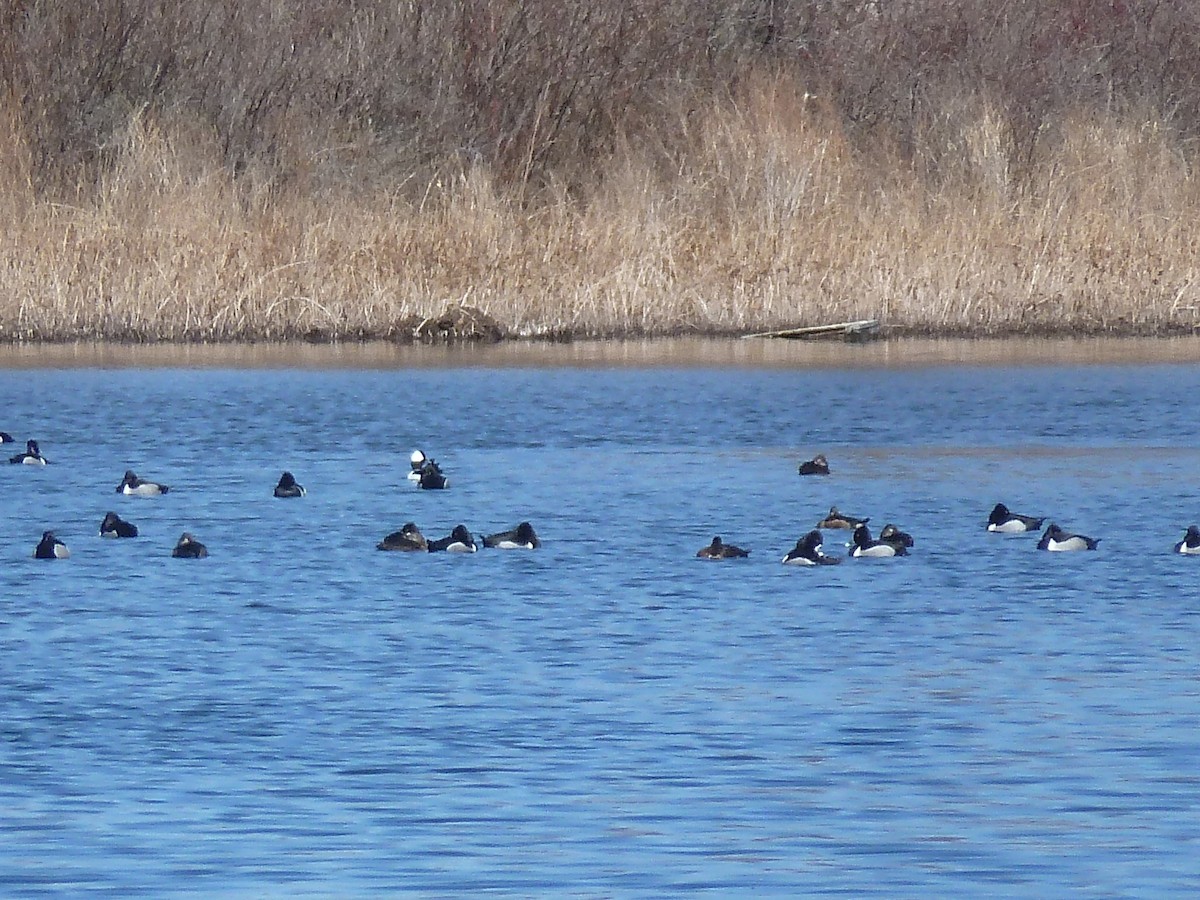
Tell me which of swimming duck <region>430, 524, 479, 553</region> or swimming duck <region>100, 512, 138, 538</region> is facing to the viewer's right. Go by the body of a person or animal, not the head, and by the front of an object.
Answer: swimming duck <region>430, 524, 479, 553</region>

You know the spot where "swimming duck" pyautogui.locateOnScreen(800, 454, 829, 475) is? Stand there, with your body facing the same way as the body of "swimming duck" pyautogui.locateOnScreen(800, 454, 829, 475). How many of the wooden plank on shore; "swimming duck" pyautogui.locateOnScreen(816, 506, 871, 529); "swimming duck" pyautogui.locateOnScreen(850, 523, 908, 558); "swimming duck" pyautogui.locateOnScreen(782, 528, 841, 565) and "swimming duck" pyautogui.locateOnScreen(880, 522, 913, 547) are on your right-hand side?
4

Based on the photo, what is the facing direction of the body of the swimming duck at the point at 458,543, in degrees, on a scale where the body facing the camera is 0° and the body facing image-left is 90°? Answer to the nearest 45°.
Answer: approximately 270°

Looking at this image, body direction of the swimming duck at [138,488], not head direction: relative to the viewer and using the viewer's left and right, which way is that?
facing to the left of the viewer

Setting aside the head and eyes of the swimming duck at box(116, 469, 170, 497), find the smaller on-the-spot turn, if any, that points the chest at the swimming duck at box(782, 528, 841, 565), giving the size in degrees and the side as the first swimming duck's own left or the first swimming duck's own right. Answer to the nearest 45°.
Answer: approximately 135° to the first swimming duck's own left

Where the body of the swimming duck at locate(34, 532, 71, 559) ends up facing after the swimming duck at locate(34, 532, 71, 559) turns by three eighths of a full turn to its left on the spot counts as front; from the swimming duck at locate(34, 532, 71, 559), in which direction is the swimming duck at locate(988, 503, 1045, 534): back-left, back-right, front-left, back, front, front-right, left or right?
front

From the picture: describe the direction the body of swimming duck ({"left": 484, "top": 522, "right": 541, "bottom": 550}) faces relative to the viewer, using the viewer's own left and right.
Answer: facing to the right of the viewer

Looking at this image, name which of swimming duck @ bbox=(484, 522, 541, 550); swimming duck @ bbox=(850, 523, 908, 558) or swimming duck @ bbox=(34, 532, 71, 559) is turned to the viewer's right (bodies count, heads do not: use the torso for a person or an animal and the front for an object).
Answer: swimming duck @ bbox=(484, 522, 541, 550)

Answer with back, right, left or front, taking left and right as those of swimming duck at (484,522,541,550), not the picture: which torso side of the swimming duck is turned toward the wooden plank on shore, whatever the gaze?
left

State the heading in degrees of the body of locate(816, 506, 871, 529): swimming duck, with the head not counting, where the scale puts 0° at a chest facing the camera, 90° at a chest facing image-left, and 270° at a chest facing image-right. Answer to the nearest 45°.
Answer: approximately 90°

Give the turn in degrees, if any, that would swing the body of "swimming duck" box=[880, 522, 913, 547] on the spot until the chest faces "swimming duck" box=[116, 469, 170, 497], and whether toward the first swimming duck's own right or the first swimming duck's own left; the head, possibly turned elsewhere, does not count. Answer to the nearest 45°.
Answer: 0° — it already faces it

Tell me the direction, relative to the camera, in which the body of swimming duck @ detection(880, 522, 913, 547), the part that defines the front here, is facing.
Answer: to the viewer's left

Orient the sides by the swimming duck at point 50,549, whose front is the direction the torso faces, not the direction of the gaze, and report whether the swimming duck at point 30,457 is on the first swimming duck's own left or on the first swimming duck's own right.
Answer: on the first swimming duck's own right
